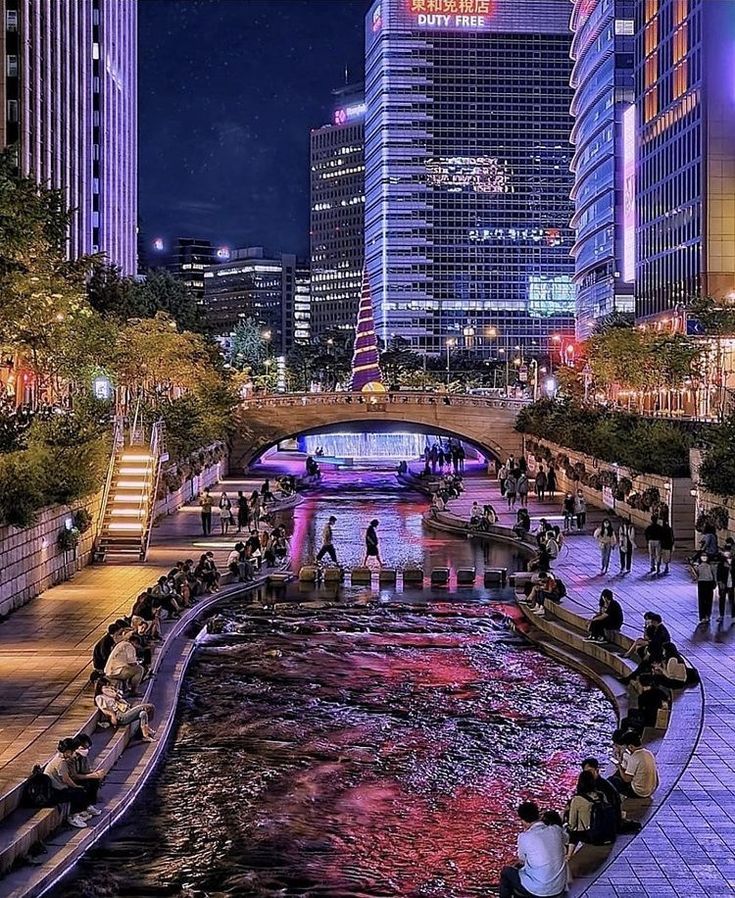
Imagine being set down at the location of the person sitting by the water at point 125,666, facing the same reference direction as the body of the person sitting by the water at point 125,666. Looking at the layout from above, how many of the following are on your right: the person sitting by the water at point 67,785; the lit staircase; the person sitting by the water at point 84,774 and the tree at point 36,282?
2

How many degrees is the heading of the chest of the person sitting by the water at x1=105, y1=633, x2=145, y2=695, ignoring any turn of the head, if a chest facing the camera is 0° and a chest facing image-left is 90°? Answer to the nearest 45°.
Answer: approximately 270°

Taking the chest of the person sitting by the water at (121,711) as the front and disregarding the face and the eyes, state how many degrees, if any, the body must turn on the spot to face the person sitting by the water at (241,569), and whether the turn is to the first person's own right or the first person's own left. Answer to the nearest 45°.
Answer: approximately 90° to the first person's own left

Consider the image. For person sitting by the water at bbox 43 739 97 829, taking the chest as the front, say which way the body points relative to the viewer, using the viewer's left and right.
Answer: facing to the right of the viewer

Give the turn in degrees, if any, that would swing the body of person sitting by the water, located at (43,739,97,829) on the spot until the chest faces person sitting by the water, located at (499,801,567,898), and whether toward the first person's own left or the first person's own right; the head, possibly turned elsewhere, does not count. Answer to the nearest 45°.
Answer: approximately 45° to the first person's own right

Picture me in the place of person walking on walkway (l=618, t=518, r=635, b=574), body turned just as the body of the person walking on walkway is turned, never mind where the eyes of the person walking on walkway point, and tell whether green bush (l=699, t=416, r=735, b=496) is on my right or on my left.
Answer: on my left

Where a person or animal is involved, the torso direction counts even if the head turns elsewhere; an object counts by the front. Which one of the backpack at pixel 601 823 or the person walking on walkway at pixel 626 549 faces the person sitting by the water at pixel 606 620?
the person walking on walkway

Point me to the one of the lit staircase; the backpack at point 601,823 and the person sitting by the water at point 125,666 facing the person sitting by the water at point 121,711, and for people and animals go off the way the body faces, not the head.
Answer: the lit staircase

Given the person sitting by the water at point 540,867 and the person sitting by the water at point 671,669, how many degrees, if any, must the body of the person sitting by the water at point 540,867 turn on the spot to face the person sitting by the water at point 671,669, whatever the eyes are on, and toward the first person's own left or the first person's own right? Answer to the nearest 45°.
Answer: approximately 45° to the first person's own right
